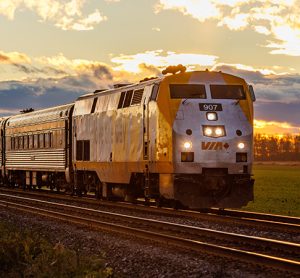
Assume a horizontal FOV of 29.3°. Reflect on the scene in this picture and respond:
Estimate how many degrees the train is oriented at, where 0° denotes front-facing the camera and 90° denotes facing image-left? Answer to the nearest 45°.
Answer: approximately 315°
